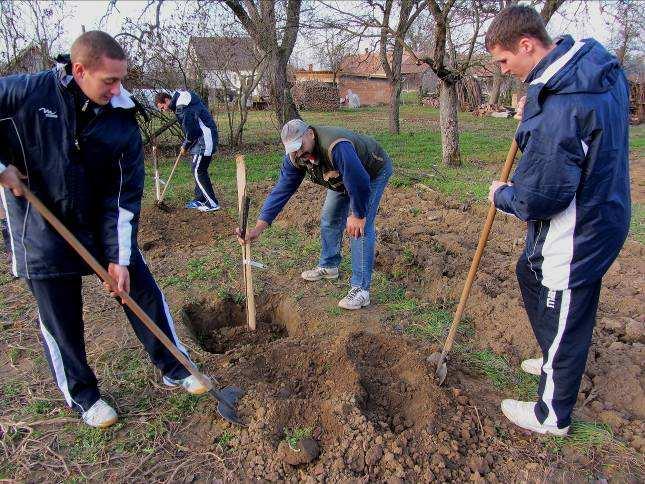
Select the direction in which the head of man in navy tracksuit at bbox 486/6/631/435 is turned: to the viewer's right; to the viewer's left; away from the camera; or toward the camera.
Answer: to the viewer's left

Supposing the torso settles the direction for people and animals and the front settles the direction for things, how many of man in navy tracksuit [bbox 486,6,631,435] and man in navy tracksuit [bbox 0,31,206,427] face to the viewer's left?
1

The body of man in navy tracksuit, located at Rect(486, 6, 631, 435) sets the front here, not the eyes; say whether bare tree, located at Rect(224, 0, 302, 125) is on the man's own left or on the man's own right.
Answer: on the man's own right

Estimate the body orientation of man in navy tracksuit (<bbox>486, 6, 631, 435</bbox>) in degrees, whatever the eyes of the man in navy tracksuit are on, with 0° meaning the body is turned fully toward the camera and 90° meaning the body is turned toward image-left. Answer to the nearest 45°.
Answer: approximately 90°

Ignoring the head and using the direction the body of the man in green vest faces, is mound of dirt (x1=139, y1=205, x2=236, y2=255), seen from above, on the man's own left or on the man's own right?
on the man's own right

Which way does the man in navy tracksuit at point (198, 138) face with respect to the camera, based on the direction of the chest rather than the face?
to the viewer's left

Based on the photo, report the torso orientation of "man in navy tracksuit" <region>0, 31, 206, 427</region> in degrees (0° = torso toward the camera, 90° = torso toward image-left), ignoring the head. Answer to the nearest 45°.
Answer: approximately 315°

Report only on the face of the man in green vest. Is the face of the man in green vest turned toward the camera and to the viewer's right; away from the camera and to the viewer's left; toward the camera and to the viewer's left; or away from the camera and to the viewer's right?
toward the camera and to the viewer's left

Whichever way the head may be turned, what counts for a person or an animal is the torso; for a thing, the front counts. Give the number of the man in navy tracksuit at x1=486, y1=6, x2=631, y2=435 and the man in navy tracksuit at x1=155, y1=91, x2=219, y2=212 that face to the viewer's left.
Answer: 2

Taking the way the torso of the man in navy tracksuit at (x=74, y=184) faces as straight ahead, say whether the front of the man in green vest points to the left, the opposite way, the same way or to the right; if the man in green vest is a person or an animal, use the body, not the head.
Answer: to the right

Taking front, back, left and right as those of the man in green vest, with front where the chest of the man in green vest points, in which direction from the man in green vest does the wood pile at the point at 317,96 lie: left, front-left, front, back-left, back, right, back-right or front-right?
back-right
